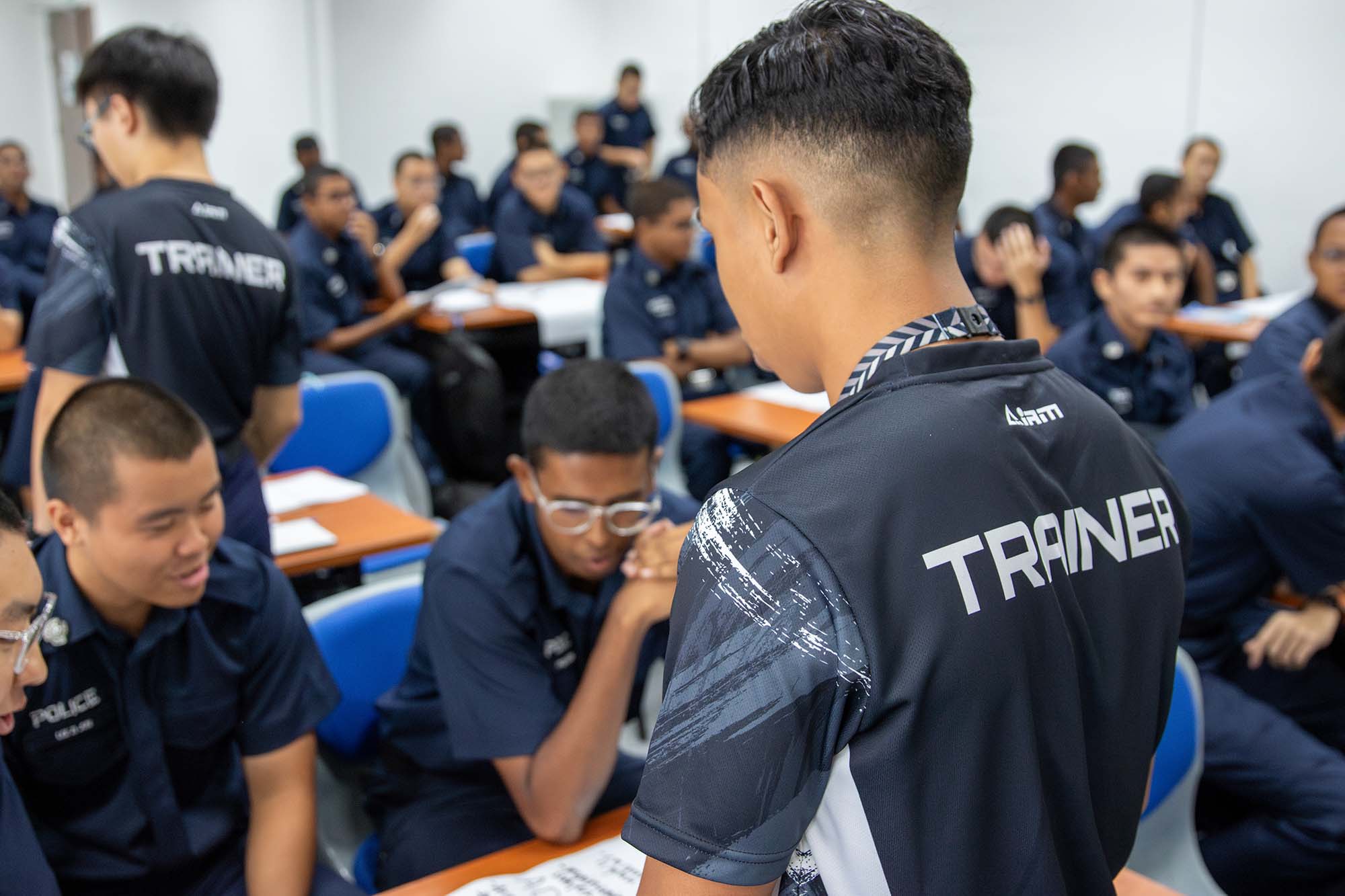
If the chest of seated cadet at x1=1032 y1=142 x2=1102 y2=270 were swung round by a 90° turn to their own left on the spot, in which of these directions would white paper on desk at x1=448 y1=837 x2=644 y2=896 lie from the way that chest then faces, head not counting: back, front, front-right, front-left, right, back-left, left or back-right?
back

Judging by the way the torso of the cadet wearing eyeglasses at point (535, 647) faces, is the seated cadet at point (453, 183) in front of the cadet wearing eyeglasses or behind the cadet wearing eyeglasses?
behind

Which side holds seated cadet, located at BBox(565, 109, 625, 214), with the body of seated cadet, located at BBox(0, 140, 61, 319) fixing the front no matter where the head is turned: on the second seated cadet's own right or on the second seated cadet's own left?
on the second seated cadet's own left

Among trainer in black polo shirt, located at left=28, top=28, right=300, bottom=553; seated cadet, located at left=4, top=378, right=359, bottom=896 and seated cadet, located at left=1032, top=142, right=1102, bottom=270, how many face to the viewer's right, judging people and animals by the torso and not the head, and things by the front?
1

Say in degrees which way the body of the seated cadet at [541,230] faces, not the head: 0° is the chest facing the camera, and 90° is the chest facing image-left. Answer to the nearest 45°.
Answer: approximately 0°

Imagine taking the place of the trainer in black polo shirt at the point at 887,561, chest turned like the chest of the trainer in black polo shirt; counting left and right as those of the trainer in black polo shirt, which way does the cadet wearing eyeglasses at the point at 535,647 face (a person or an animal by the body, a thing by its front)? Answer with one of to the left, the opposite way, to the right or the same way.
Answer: the opposite way

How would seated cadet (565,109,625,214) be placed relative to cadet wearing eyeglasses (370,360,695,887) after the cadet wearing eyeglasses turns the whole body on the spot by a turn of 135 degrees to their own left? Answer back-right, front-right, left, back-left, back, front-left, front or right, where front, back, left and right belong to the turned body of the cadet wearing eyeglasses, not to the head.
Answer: front

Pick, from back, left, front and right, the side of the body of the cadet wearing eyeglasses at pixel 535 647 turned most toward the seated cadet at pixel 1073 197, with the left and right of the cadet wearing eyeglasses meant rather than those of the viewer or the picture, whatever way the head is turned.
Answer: left
